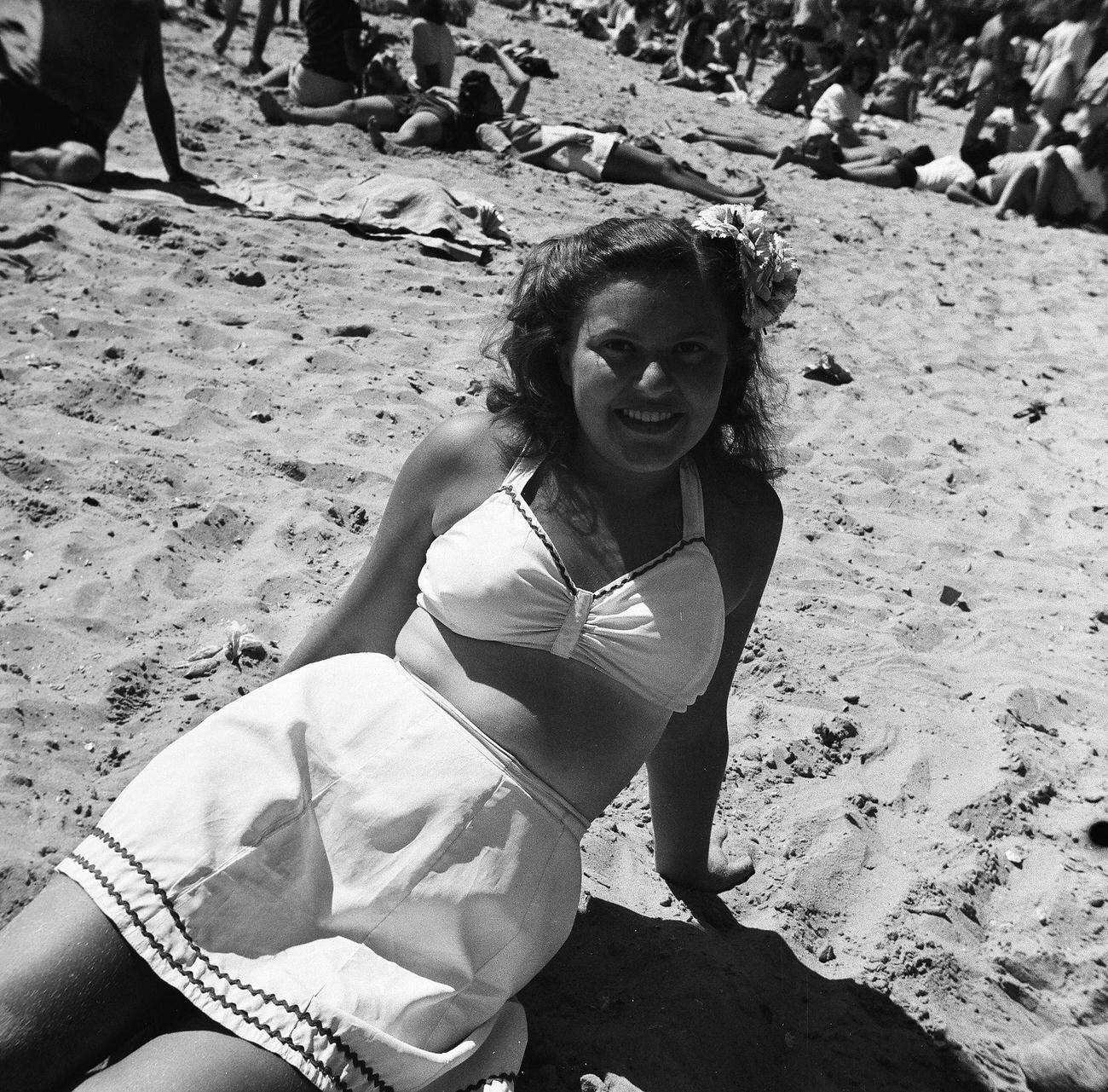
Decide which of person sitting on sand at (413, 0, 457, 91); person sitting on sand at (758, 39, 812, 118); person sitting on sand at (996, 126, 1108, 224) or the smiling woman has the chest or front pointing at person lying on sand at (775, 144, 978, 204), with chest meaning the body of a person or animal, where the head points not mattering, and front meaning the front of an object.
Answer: person sitting on sand at (996, 126, 1108, 224)

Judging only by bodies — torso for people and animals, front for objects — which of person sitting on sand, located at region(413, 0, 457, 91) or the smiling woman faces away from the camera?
the person sitting on sand

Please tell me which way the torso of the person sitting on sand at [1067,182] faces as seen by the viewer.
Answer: to the viewer's left

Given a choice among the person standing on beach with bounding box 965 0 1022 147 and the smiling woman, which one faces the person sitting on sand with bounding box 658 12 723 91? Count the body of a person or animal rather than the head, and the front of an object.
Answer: the person standing on beach with bounding box 965 0 1022 147

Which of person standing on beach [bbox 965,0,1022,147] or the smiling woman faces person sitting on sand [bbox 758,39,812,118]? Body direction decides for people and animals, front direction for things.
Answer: person standing on beach [bbox 965,0,1022,147]

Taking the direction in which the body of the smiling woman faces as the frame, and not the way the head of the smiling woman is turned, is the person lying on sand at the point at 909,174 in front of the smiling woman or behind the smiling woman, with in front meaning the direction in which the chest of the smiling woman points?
behind

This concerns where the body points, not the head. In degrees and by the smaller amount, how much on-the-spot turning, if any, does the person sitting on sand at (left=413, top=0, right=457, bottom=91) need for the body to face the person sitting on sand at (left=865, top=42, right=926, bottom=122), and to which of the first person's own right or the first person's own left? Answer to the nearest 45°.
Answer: approximately 45° to the first person's own right

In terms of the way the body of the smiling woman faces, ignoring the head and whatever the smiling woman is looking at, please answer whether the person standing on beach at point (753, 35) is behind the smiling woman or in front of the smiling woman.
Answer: behind

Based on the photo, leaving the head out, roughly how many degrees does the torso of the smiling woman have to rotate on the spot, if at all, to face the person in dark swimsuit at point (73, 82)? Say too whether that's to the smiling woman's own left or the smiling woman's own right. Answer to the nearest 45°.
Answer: approximately 135° to the smiling woman's own right
